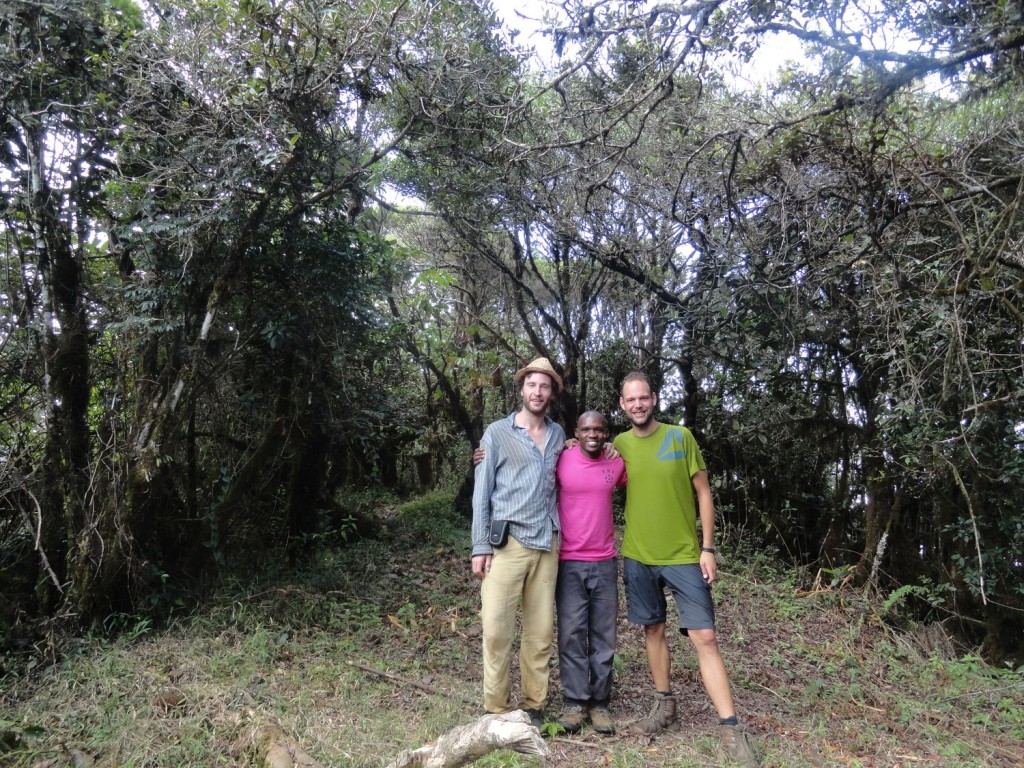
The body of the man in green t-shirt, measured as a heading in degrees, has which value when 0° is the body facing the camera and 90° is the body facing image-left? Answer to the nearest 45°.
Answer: approximately 0°

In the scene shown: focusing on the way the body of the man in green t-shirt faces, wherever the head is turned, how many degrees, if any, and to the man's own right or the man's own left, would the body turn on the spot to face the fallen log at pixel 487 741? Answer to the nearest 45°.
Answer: approximately 45° to the man's own right

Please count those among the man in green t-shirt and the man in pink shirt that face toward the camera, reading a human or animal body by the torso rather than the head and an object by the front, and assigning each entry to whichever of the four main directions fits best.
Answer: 2

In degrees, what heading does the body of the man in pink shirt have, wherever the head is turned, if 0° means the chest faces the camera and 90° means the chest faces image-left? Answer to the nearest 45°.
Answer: approximately 0°
